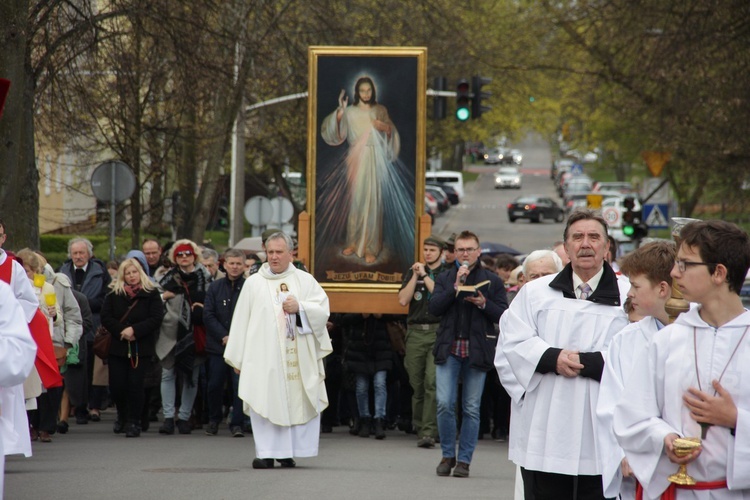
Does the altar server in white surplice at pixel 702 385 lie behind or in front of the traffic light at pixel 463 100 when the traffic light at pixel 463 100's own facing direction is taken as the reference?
in front

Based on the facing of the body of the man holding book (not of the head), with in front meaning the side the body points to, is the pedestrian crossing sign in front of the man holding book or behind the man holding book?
behind

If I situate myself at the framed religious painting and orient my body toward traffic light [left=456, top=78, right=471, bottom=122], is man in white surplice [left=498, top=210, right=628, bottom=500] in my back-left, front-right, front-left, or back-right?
back-right

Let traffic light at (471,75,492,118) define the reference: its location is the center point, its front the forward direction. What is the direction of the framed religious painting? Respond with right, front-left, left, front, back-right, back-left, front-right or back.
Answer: right

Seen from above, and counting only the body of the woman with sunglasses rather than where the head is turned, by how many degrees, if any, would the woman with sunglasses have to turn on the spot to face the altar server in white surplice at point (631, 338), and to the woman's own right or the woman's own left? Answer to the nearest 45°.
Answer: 0° — they already face them

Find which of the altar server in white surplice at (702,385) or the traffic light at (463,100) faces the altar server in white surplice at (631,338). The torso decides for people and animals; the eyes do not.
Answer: the traffic light

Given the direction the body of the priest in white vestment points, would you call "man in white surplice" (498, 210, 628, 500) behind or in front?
in front

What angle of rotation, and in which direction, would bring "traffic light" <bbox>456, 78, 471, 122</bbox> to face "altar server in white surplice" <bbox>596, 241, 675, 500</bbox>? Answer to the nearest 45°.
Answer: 0° — it already faces them
